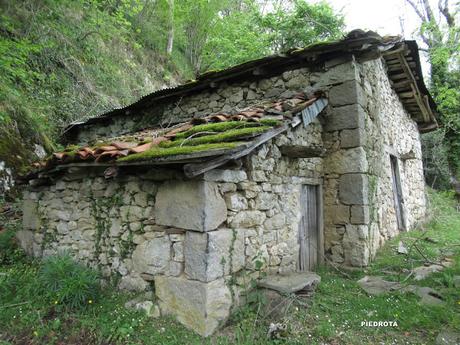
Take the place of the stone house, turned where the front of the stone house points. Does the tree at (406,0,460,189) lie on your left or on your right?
on your left

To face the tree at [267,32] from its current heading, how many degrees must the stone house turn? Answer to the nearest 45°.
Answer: approximately 135° to its left

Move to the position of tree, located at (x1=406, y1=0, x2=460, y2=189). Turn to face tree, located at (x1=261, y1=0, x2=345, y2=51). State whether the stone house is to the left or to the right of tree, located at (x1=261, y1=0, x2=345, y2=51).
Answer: left

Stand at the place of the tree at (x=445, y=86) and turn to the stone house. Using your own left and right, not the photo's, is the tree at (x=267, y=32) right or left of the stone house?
right
